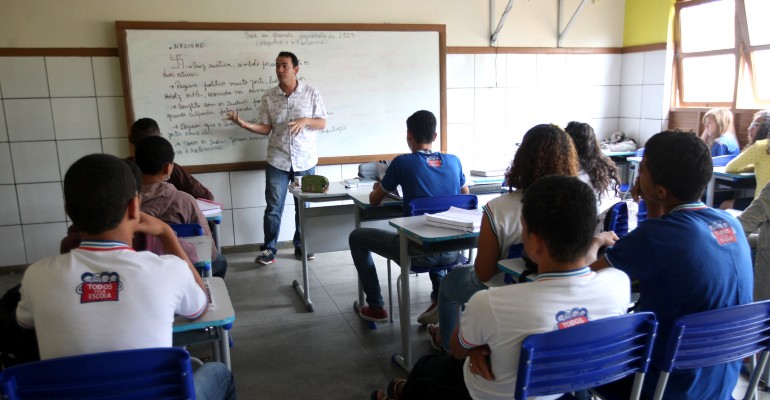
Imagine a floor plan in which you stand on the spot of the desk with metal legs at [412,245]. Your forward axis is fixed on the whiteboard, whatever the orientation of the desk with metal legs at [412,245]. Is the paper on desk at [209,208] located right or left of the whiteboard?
left

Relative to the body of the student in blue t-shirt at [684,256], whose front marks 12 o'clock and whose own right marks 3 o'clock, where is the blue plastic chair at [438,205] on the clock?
The blue plastic chair is roughly at 12 o'clock from the student in blue t-shirt.

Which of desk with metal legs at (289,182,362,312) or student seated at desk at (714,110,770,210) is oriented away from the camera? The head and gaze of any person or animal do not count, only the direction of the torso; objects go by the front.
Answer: the desk with metal legs

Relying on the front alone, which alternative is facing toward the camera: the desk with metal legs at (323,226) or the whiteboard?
the whiteboard

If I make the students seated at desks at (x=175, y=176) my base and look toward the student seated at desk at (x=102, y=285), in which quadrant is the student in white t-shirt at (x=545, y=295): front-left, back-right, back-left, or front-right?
front-left

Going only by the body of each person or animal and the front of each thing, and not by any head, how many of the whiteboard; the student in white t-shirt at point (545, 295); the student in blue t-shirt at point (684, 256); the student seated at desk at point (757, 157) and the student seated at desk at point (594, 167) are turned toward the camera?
1

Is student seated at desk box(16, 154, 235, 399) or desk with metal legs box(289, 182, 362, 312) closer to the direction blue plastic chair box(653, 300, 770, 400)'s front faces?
the desk with metal legs

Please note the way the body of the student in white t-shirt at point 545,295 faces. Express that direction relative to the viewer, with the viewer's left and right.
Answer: facing away from the viewer and to the left of the viewer

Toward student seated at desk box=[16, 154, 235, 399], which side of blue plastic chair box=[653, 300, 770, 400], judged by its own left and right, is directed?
left

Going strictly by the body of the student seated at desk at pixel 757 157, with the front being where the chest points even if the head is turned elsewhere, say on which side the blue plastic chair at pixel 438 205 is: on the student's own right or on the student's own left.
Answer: on the student's own left

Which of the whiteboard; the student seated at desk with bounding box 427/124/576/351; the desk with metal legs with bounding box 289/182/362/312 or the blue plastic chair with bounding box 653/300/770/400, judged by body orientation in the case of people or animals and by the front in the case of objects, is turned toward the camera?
the whiteboard

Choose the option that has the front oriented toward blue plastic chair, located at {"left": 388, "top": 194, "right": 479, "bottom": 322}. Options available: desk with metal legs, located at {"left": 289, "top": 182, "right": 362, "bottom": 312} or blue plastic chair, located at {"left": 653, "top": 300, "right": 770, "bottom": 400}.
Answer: blue plastic chair, located at {"left": 653, "top": 300, "right": 770, "bottom": 400}

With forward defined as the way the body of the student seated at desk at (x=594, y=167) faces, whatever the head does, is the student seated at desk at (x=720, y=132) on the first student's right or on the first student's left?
on the first student's right

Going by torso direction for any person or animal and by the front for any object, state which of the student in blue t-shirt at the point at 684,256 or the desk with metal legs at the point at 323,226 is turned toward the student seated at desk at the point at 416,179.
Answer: the student in blue t-shirt

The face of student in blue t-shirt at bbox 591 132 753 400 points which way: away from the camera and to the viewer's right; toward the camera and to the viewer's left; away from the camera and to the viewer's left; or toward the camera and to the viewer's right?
away from the camera and to the viewer's left

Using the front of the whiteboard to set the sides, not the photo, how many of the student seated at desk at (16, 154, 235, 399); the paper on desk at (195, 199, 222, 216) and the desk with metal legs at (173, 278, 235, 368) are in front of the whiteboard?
3

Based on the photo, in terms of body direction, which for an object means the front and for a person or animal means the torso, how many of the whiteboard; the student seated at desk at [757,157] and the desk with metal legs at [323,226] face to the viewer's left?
1

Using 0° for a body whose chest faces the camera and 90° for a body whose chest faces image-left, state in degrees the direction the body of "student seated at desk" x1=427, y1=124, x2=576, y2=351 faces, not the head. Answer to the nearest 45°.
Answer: approximately 135°

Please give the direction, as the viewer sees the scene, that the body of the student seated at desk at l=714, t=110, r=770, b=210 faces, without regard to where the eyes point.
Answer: to the viewer's left

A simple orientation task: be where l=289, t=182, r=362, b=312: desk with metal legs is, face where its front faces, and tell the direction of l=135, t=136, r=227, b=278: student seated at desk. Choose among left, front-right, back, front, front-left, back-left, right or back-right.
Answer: front-right

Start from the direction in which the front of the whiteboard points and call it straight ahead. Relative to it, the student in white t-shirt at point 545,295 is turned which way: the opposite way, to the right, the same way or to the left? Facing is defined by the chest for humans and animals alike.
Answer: the opposite way
